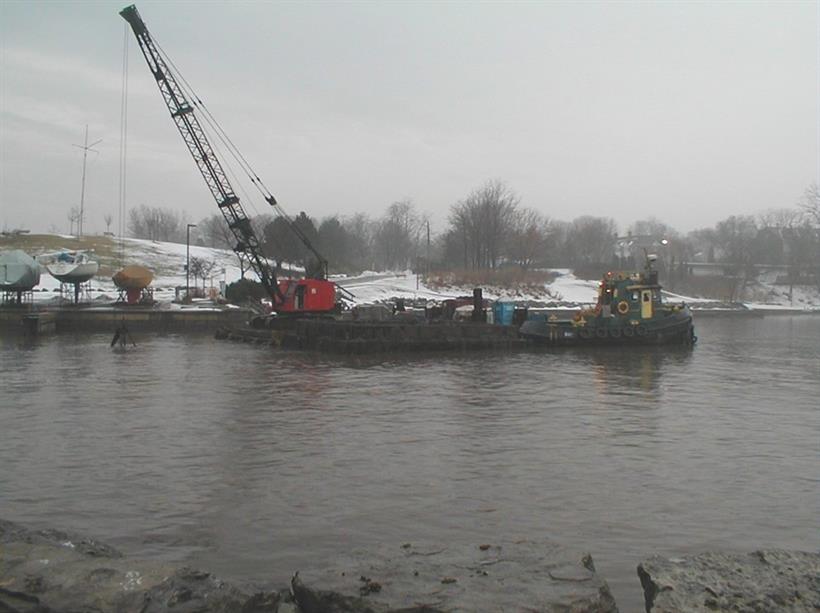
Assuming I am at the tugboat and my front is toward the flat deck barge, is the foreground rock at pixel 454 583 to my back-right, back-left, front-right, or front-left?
front-left

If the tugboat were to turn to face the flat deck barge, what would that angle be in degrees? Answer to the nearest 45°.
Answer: approximately 180°

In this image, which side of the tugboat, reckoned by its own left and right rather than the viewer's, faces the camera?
right

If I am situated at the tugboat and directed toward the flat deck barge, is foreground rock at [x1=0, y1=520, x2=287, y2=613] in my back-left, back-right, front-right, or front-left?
front-left

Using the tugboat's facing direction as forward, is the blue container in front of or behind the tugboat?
behind

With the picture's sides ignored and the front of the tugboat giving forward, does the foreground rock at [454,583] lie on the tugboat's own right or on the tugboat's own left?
on the tugboat's own right

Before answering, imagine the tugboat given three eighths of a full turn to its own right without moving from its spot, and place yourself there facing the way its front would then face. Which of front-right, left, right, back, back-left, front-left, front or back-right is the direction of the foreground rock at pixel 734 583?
front-left
